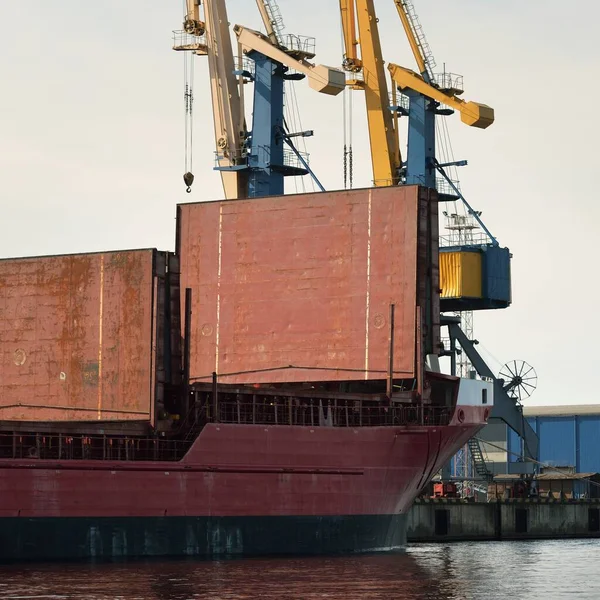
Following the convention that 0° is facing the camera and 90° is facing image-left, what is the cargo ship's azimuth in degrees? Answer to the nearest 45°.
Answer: approximately 270°
